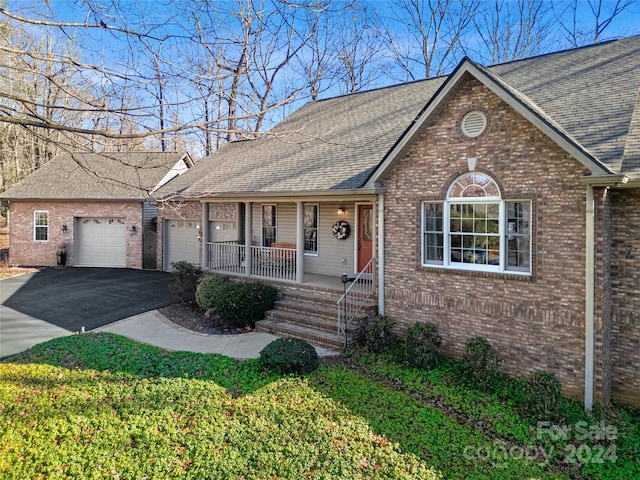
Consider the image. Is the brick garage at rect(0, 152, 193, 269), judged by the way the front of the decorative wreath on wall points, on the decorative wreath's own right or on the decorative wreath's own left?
on the decorative wreath's own right

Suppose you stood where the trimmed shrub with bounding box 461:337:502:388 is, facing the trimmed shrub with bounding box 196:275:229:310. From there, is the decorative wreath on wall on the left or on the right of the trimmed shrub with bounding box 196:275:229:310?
right

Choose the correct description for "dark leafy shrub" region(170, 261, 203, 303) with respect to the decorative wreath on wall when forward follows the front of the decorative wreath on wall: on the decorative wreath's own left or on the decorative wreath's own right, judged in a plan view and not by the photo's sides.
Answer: on the decorative wreath's own right

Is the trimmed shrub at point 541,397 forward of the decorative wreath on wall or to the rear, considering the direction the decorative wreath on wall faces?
forward

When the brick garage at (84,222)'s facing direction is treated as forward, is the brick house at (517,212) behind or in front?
in front

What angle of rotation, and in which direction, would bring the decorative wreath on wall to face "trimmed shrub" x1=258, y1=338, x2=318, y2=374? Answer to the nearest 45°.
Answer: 0° — it already faces it

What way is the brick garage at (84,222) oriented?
toward the camera

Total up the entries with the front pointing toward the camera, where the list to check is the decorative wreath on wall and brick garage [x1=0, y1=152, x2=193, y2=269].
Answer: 2

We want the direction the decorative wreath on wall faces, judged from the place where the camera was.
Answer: facing the viewer

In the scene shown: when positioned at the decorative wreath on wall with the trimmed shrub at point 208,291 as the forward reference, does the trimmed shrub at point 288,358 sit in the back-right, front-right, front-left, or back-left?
front-left
